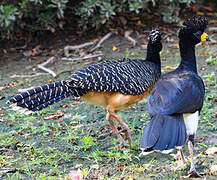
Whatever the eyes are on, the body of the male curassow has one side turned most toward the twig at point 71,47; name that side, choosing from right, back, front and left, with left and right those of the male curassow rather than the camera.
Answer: left

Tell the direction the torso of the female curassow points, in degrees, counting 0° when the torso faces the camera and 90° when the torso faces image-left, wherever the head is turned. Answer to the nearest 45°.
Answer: approximately 270°

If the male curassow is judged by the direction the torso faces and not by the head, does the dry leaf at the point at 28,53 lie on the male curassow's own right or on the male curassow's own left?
on the male curassow's own left

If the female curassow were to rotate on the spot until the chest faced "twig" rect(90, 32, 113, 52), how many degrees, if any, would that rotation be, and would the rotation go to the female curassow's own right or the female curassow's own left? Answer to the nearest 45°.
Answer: approximately 90° to the female curassow's own left

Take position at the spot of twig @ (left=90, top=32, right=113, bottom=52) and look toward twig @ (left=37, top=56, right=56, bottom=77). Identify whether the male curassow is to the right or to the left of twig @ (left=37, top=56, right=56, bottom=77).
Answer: left

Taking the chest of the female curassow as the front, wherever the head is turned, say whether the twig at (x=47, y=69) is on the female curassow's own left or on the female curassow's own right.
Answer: on the female curassow's own left

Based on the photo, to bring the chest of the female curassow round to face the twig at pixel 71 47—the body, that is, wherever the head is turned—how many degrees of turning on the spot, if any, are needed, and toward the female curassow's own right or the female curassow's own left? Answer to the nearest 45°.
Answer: approximately 90° to the female curassow's own left

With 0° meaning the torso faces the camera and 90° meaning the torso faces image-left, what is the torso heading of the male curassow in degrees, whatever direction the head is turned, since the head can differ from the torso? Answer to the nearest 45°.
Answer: approximately 225°

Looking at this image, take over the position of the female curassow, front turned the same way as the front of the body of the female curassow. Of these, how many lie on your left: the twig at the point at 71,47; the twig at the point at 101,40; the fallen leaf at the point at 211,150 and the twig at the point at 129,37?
3

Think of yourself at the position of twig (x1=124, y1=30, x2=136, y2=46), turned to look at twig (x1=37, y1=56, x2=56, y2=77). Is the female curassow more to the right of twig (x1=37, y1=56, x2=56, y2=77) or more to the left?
left

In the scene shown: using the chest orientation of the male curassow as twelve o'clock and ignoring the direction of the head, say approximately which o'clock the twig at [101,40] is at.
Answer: The twig is roughly at 10 o'clock from the male curassow.

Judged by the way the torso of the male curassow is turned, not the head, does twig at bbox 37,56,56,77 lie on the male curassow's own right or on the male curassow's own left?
on the male curassow's own left

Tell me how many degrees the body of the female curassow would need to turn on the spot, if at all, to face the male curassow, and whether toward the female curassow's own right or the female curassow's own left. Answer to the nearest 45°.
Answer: approximately 45° to the female curassow's own right
